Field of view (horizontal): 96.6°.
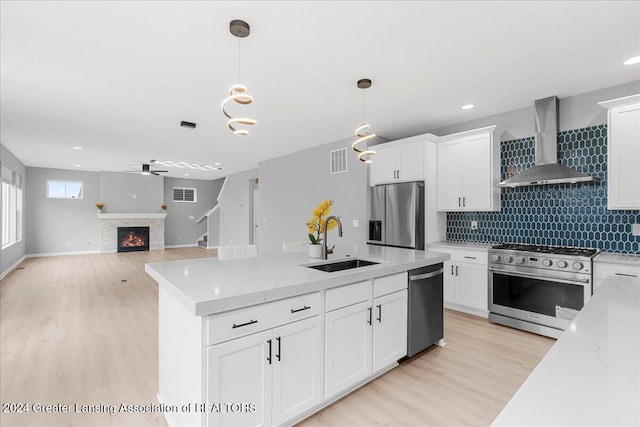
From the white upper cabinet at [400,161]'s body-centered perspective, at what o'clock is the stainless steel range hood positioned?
The stainless steel range hood is roughly at 8 o'clock from the white upper cabinet.

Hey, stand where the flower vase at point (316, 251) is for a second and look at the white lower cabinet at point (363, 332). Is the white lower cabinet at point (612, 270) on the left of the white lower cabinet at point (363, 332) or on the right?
left

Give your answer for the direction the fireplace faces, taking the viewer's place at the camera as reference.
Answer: facing the viewer

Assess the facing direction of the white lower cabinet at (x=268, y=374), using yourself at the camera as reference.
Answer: facing the viewer and to the right of the viewer

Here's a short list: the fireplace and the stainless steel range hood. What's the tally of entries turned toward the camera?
2

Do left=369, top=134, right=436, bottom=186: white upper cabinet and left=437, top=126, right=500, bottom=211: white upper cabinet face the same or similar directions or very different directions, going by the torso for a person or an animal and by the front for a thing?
same or similar directions

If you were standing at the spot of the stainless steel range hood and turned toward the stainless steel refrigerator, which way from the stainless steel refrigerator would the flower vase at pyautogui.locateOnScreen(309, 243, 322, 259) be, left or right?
left

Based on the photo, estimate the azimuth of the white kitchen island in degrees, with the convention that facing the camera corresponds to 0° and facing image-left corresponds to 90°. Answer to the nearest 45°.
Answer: approximately 315°

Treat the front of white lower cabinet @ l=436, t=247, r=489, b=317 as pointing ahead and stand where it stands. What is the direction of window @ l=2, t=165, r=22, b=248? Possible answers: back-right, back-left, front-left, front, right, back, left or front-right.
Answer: front-right

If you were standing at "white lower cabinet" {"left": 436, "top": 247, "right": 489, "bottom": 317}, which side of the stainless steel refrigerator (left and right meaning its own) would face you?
left

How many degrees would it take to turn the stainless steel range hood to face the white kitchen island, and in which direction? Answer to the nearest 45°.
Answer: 0° — it already faces it

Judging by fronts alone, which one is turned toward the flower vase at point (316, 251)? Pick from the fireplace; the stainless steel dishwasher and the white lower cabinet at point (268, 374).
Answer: the fireplace

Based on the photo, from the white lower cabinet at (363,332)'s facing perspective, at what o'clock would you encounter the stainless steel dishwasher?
The stainless steel dishwasher is roughly at 9 o'clock from the white lower cabinet.

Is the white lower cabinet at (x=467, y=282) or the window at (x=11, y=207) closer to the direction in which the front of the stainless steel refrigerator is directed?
the window

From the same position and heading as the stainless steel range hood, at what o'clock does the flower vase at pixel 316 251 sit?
The flower vase is roughly at 1 o'clock from the stainless steel range hood.

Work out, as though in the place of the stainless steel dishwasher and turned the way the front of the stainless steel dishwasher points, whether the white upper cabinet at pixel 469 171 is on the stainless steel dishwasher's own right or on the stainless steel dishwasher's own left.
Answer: on the stainless steel dishwasher's own left

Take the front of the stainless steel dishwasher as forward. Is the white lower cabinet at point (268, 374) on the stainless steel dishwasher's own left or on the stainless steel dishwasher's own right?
on the stainless steel dishwasher's own right
